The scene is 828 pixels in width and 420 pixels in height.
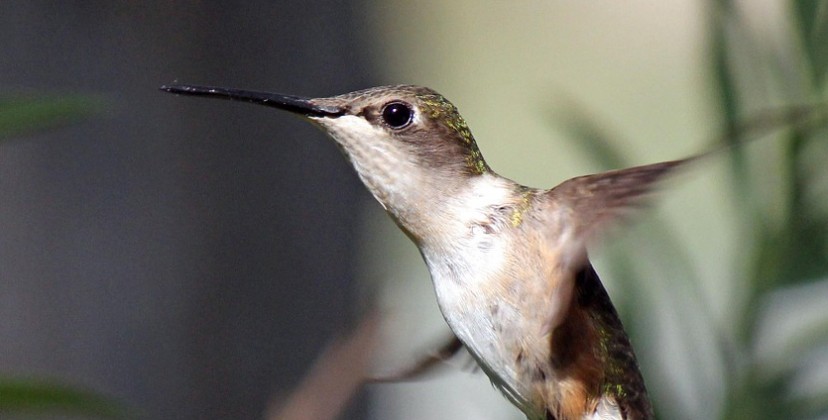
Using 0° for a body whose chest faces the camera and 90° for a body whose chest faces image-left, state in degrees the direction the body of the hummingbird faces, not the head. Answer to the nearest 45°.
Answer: approximately 90°
